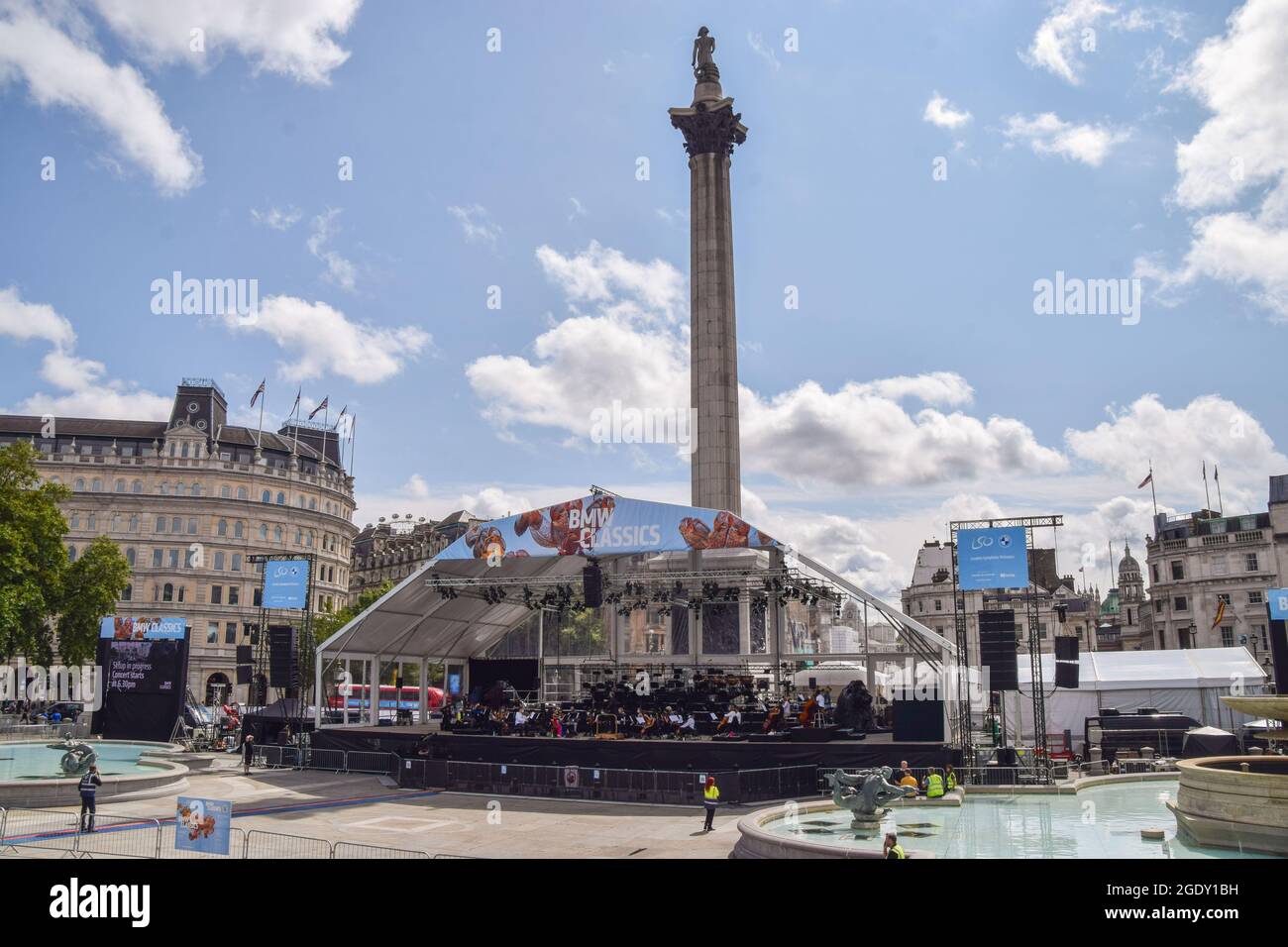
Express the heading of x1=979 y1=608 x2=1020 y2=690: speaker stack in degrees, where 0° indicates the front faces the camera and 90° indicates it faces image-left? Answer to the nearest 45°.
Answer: approximately 0°

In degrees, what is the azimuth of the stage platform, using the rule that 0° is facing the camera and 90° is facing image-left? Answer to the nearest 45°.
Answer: approximately 0°

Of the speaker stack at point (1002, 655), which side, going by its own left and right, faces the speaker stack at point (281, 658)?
right

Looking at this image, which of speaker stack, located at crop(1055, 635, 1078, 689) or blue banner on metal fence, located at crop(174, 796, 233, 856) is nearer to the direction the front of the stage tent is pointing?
the blue banner on metal fence

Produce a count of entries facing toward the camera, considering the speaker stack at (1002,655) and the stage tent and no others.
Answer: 2

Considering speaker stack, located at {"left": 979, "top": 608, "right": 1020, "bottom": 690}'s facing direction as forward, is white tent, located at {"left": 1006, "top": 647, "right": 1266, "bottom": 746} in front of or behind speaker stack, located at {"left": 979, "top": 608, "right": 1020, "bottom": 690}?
behind

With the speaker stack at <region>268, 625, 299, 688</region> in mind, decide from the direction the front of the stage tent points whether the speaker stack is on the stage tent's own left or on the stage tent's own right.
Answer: on the stage tent's own right

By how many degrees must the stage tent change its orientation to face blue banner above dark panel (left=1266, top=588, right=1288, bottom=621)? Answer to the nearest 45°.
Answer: approximately 90° to its left
